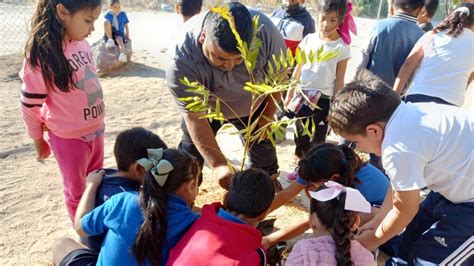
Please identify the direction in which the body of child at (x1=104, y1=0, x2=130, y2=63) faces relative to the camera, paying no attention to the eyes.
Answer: toward the camera

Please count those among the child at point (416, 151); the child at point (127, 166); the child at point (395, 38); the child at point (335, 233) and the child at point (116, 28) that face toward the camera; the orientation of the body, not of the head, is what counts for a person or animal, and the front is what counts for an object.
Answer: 1

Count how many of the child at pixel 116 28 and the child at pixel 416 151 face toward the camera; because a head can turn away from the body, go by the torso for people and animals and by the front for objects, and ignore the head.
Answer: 1

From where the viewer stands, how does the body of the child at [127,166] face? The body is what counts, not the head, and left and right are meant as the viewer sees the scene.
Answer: facing to the right of the viewer

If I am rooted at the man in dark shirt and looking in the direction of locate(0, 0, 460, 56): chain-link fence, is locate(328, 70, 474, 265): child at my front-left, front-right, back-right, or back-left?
back-right

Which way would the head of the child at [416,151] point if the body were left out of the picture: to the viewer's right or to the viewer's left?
to the viewer's left

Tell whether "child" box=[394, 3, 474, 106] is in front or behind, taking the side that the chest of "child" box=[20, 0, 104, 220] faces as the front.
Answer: in front

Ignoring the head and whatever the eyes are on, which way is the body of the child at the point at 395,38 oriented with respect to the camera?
away from the camera

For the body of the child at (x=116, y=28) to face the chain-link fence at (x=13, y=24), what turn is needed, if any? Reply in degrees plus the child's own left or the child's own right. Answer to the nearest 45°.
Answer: approximately 135° to the child's own right

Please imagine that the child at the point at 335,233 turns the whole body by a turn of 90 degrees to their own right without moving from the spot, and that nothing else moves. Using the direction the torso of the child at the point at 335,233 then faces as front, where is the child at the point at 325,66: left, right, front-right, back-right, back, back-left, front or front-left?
left

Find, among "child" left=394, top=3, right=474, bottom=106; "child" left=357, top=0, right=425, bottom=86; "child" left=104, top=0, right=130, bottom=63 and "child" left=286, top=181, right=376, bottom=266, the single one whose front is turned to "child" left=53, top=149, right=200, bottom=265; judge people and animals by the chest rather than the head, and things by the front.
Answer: "child" left=104, top=0, right=130, bottom=63

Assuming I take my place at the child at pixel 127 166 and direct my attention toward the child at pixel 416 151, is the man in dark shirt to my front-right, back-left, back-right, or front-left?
front-left

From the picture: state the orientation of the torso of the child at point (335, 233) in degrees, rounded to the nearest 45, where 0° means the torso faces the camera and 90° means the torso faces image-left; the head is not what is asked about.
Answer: approximately 180°

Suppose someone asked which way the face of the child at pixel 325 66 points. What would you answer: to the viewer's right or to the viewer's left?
to the viewer's left

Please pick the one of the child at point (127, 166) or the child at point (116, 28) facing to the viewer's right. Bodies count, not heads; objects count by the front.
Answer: the child at point (127, 166)

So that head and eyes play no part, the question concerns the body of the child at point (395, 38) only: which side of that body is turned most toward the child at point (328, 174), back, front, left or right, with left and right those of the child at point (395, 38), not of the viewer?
back

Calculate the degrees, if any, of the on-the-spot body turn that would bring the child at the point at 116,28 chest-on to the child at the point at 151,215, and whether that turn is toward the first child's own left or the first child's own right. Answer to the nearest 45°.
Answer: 0° — they already face them

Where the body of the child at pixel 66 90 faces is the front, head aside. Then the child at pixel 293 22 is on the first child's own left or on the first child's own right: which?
on the first child's own left
